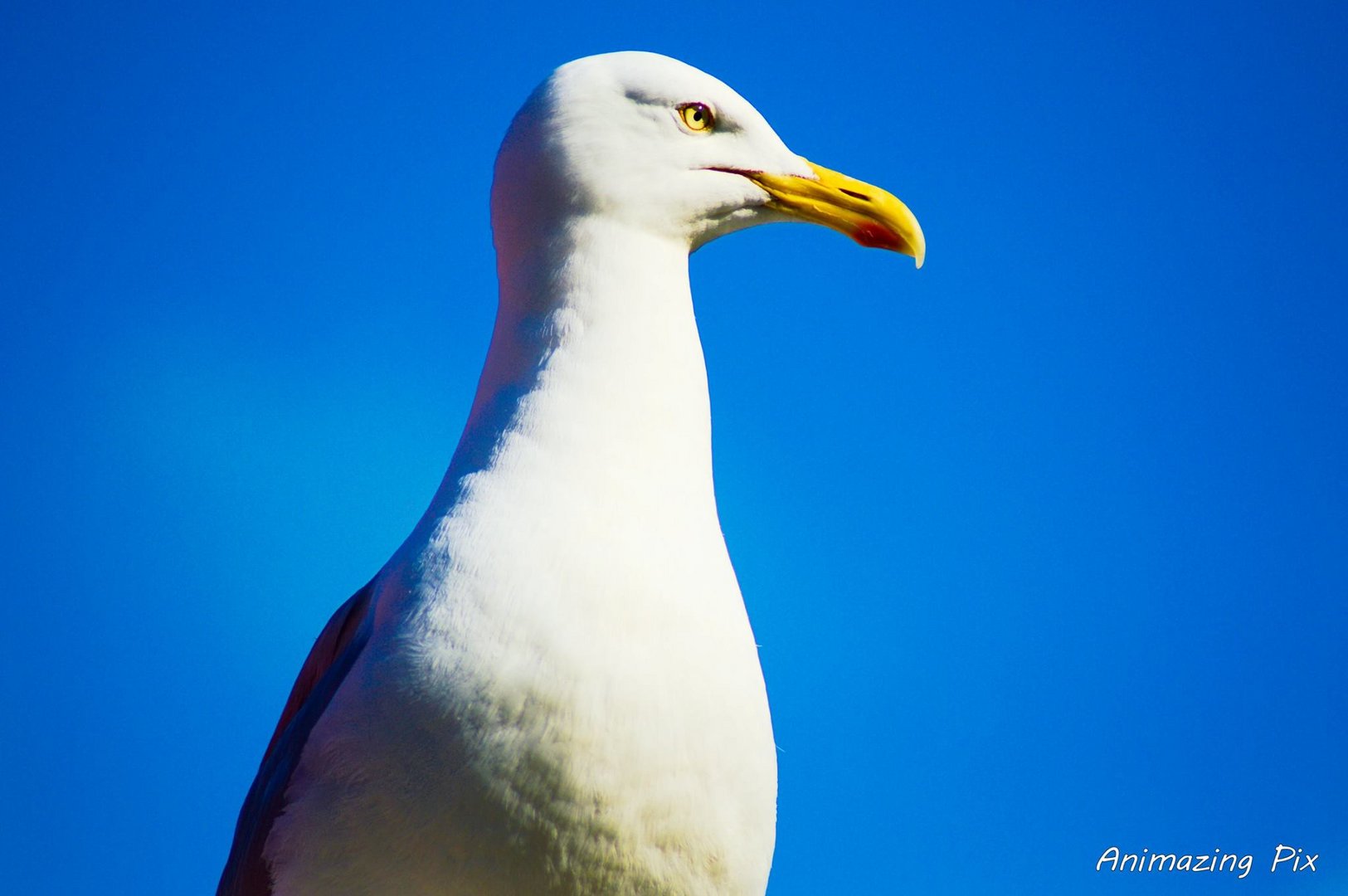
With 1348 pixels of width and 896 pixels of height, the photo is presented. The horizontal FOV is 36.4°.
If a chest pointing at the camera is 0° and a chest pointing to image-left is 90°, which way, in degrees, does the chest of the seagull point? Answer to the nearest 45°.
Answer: approximately 315°
